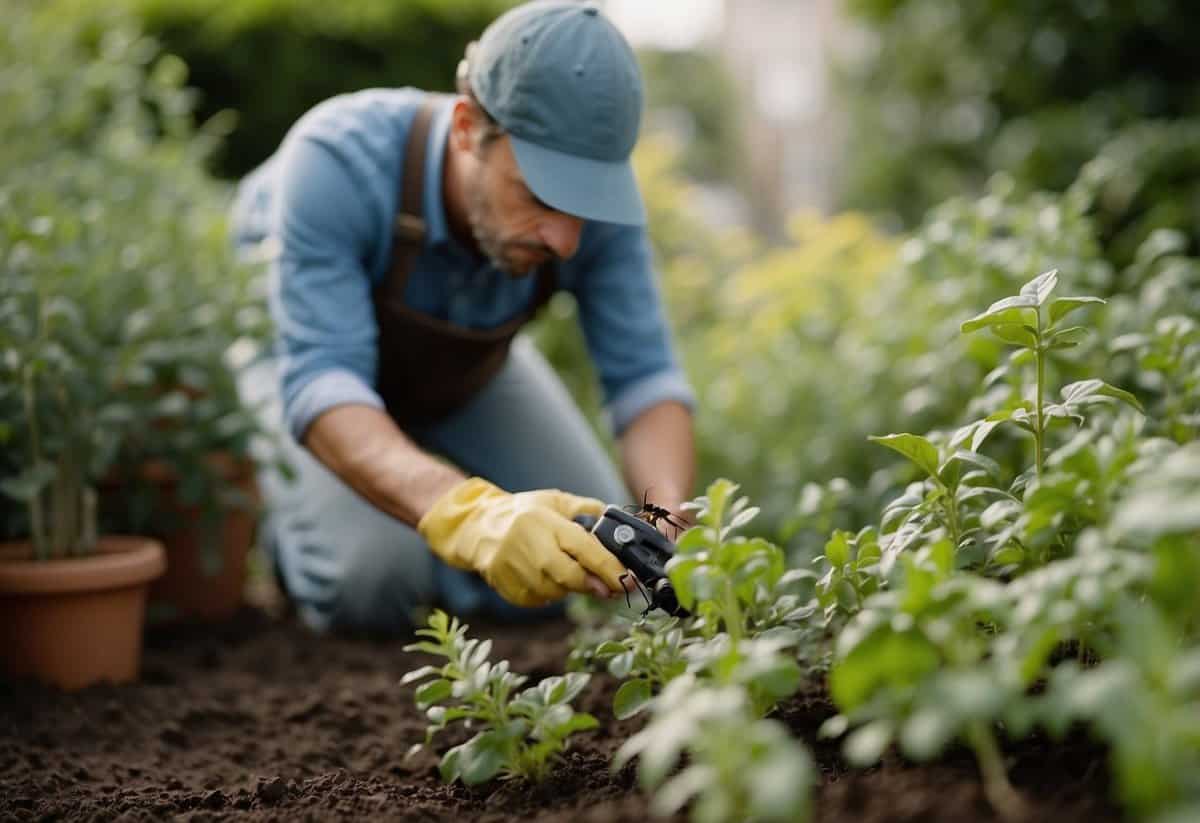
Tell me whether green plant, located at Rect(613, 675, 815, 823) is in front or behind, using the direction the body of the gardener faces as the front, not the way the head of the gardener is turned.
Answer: in front

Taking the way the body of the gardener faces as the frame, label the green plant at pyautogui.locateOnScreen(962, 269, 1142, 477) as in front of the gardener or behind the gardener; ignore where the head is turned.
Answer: in front

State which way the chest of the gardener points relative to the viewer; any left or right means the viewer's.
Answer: facing the viewer and to the right of the viewer
